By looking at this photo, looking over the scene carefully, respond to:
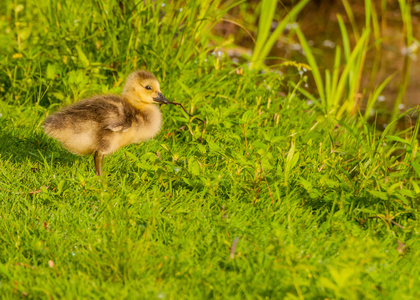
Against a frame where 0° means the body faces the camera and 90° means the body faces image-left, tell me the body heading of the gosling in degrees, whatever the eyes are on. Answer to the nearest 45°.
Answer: approximately 270°
